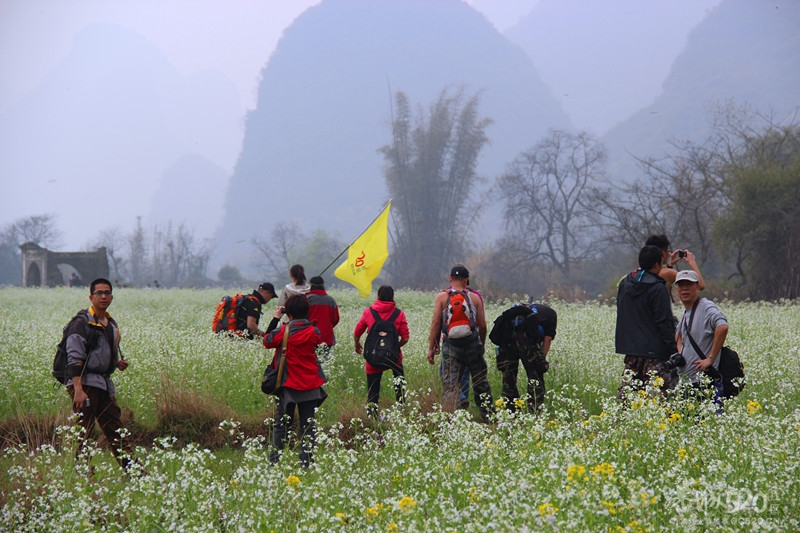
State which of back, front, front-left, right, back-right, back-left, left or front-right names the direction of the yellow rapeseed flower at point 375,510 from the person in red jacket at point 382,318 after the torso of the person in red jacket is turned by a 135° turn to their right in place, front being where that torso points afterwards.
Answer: front-right

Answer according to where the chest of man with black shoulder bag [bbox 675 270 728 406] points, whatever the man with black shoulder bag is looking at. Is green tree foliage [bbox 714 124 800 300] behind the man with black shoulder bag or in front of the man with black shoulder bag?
behind

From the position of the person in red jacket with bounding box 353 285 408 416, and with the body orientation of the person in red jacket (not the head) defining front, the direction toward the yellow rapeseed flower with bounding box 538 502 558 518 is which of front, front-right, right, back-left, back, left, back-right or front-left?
back

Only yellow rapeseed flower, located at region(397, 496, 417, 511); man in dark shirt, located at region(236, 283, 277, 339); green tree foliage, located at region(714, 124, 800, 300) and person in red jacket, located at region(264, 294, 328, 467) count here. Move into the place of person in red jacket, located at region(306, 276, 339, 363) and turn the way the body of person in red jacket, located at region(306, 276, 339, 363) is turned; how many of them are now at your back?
2

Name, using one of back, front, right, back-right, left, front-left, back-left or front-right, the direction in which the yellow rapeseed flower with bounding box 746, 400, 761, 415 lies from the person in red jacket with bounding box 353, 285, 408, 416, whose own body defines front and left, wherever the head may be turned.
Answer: back-right

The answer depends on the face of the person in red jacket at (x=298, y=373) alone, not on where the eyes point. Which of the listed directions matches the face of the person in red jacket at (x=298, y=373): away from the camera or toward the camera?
away from the camera

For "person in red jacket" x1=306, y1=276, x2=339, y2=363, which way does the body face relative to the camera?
away from the camera

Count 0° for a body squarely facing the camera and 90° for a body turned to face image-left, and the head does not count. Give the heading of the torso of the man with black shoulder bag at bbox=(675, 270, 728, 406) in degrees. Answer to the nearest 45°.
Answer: approximately 45°

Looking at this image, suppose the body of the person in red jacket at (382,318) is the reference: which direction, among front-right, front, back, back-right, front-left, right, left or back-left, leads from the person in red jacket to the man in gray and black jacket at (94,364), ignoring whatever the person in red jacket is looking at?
back-left

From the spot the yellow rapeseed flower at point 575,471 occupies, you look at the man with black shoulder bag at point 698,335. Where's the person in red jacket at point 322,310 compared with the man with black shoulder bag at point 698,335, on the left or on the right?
left

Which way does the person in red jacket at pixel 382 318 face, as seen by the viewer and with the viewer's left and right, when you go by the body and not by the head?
facing away from the viewer

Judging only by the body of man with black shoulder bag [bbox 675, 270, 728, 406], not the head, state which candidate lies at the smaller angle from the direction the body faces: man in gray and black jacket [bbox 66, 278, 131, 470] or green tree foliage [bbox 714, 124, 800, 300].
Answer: the man in gray and black jacket

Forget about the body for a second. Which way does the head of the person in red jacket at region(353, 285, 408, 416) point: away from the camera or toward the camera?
away from the camera
